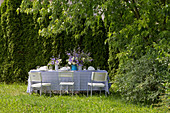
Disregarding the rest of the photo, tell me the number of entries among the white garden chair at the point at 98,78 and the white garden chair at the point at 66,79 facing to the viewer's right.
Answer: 0
